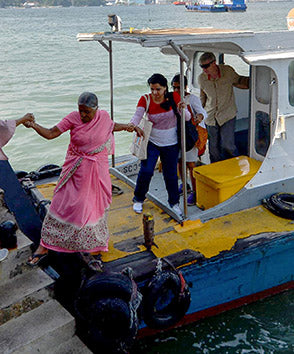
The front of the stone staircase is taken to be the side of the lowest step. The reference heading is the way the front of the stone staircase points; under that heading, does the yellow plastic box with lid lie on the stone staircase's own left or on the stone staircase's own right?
on the stone staircase's own left

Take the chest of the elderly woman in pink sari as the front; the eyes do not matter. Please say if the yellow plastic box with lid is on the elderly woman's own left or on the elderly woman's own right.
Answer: on the elderly woman's own left
